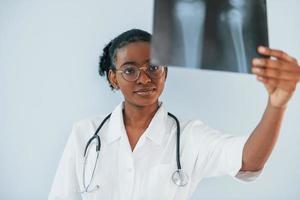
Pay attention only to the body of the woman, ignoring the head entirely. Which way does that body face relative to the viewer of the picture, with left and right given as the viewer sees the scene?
facing the viewer
